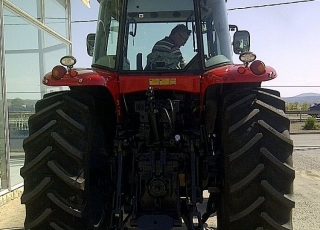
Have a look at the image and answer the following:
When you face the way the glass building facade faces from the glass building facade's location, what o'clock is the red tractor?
The red tractor is roughly at 1 o'clock from the glass building facade.

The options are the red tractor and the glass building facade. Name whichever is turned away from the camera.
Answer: the red tractor

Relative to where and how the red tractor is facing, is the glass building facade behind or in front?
in front

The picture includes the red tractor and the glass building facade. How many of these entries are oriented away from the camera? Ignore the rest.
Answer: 1

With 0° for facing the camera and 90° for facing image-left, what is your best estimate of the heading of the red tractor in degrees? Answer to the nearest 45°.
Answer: approximately 180°

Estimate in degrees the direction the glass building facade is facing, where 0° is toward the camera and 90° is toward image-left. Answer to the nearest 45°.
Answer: approximately 315°
